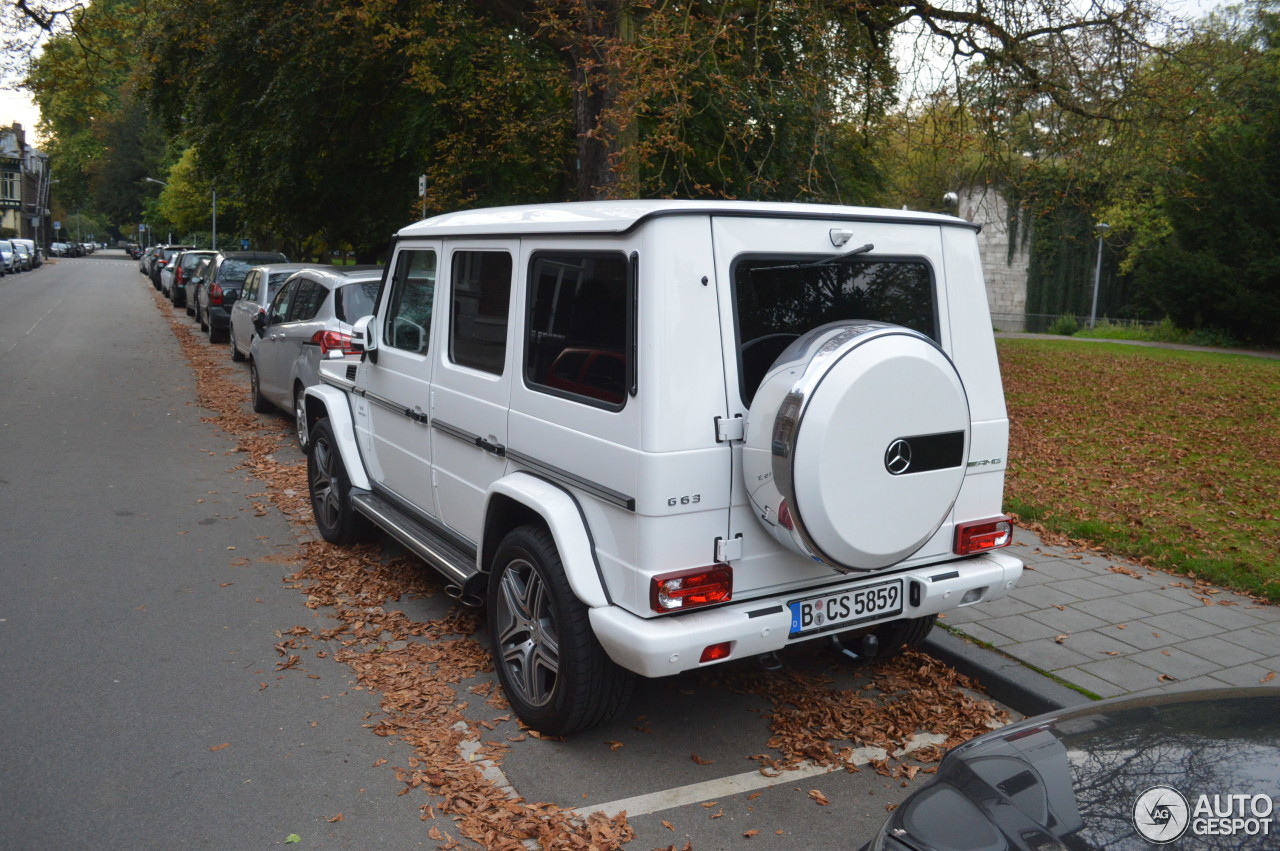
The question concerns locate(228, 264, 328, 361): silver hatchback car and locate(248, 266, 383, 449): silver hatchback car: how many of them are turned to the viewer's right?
0

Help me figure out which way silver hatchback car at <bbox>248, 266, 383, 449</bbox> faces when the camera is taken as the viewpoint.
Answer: facing away from the viewer and to the left of the viewer

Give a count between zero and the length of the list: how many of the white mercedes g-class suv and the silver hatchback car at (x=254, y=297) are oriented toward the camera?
0

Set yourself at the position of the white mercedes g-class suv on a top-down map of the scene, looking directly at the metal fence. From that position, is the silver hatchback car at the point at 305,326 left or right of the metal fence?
left

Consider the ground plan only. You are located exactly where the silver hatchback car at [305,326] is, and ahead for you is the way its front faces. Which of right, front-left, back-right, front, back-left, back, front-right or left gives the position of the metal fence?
right

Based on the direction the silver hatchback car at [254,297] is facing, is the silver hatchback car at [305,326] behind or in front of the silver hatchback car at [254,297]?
behind

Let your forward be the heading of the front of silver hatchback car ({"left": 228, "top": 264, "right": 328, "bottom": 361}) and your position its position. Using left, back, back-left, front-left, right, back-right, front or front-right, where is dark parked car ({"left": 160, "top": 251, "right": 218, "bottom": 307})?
front-right

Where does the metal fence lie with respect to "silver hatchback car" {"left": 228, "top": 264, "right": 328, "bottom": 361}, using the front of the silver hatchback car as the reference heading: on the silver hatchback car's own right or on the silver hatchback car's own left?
on the silver hatchback car's own right

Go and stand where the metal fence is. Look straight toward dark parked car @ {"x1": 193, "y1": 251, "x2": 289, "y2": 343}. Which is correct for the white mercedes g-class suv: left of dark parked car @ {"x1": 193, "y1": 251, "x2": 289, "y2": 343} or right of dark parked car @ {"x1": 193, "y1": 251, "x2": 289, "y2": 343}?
left

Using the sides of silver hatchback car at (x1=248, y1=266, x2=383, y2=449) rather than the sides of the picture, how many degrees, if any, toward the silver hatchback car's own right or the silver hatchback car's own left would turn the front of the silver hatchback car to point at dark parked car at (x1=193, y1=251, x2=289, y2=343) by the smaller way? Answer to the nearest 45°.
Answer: approximately 45° to the silver hatchback car's own right

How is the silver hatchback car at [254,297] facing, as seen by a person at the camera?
facing away from the viewer and to the left of the viewer
